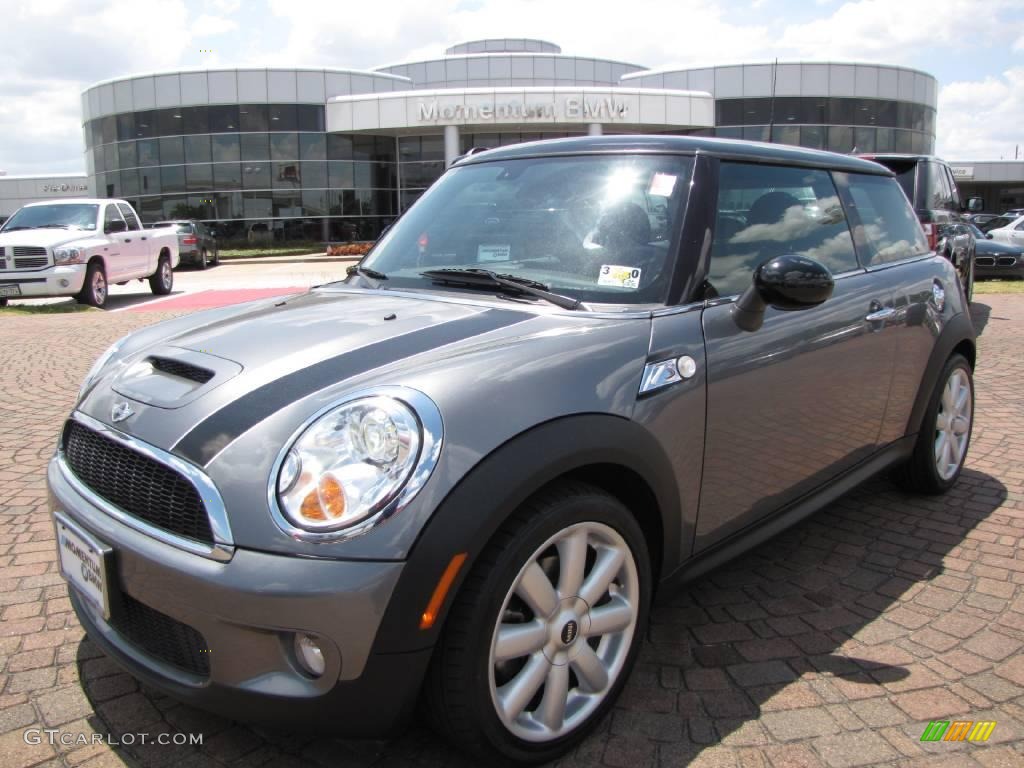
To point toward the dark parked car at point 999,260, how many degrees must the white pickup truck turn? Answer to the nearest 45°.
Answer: approximately 135° to its left

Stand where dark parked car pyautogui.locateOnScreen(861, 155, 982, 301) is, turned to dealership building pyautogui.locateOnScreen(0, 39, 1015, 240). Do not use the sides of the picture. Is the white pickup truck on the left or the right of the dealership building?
left

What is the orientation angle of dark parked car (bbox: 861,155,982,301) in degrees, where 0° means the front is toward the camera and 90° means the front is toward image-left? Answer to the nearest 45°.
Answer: approximately 225°

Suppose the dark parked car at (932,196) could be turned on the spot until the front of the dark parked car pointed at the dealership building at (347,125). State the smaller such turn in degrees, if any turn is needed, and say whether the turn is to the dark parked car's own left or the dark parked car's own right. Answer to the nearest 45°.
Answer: approximately 90° to the dark parked car's own left

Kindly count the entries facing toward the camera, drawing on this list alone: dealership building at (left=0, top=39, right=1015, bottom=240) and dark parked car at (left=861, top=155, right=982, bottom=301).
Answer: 1

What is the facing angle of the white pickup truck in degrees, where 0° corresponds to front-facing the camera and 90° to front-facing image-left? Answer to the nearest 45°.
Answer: approximately 45°

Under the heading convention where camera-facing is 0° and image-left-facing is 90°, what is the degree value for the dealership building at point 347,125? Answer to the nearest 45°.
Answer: approximately 0°
